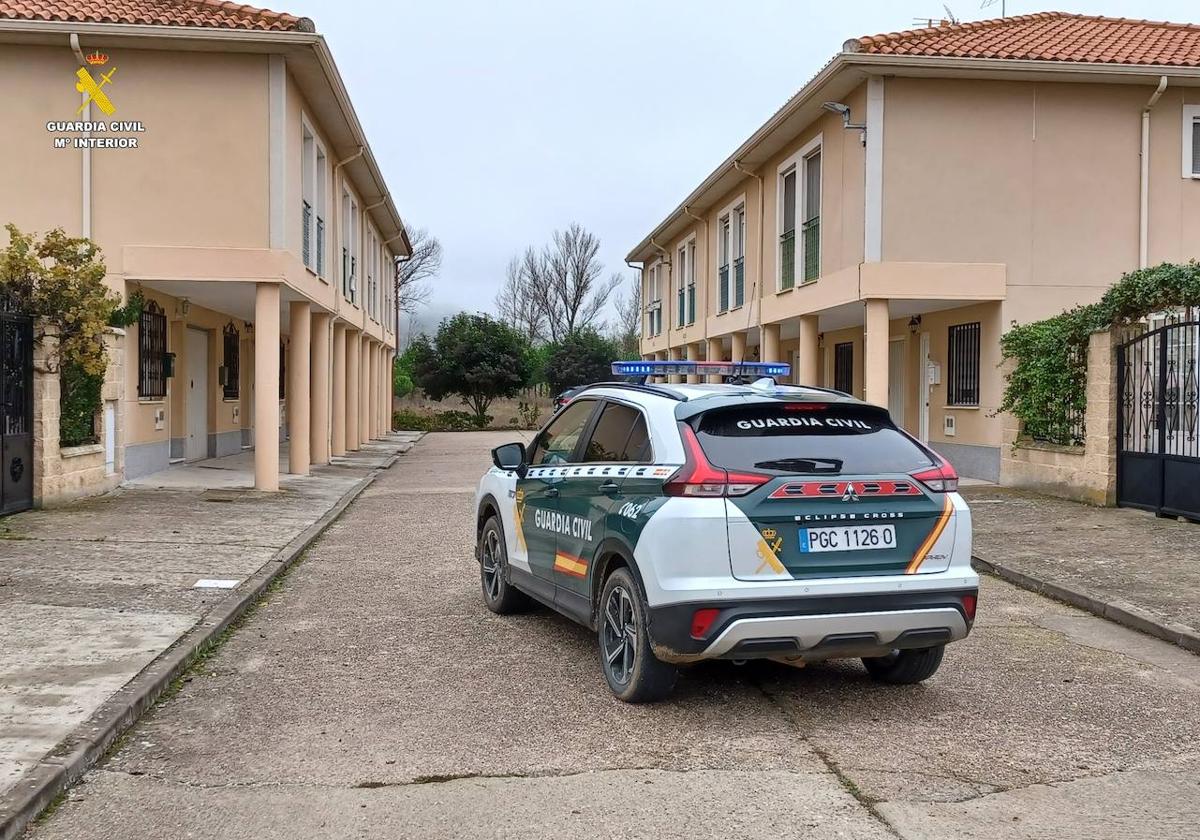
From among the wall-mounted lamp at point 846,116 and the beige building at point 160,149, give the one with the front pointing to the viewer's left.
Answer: the wall-mounted lamp

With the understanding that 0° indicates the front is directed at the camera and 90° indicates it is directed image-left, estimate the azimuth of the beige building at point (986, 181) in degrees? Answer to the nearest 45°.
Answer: approximately 45°

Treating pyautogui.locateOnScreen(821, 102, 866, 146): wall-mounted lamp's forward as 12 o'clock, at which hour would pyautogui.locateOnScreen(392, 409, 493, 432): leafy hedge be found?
The leafy hedge is roughly at 2 o'clock from the wall-mounted lamp.

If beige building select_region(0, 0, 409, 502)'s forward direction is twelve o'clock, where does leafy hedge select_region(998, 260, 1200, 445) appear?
The leafy hedge is roughly at 1 o'clock from the beige building.

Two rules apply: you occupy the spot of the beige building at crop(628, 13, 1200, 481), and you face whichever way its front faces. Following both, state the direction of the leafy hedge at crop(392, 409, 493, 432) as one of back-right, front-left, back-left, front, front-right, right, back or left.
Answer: right

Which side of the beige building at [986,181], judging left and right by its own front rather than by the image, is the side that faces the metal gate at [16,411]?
front

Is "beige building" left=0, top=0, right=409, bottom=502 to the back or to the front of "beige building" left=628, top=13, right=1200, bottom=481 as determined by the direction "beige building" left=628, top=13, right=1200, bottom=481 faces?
to the front

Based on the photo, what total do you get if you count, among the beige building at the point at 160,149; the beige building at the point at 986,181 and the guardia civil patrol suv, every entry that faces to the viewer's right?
1

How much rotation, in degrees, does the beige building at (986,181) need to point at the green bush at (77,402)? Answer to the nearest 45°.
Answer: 0° — it already faces it

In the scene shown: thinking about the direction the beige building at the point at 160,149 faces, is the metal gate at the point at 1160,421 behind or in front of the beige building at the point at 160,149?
in front

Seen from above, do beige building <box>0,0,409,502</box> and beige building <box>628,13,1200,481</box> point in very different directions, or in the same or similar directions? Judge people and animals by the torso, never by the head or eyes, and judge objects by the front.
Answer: very different directions

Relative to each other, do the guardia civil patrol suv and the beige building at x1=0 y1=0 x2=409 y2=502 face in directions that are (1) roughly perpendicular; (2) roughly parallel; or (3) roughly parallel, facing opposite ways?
roughly perpendicular

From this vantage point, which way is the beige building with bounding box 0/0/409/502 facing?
to the viewer's right

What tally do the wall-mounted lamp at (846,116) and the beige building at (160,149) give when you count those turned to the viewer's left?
1

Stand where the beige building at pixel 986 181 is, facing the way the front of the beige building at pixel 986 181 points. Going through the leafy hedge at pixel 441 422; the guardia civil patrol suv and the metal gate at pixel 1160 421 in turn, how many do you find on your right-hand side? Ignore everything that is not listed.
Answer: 1

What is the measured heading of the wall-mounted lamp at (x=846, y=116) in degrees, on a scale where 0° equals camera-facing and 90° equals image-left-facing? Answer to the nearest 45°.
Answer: approximately 90°
